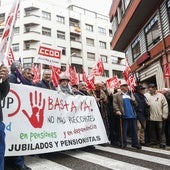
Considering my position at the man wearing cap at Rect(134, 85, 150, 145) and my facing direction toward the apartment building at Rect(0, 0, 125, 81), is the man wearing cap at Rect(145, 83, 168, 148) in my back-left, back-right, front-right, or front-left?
back-right

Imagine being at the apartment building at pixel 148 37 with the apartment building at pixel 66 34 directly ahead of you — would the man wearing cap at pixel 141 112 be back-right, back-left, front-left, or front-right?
back-left

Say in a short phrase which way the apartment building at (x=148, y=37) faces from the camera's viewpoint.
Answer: facing the viewer and to the left of the viewer

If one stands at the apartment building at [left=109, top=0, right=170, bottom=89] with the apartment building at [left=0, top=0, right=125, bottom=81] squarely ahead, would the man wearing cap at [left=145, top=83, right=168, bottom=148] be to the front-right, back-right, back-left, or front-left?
back-left

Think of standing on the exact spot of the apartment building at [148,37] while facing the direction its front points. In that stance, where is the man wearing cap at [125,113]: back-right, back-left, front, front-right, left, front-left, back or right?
front-left

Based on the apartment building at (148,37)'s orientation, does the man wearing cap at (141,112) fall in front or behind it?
in front

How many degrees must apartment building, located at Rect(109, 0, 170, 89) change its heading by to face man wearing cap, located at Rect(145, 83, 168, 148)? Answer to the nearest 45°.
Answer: approximately 45° to its left

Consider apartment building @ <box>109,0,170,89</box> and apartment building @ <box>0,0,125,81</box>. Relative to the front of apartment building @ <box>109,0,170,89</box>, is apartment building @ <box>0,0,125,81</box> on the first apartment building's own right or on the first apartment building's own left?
on the first apartment building's own right

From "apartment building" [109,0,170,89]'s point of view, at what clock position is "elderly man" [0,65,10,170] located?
The elderly man is roughly at 11 o'clock from the apartment building.
